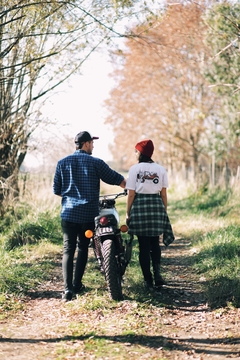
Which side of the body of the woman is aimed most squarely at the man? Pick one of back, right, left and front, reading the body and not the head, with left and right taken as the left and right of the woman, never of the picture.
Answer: left

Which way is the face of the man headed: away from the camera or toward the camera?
away from the camera

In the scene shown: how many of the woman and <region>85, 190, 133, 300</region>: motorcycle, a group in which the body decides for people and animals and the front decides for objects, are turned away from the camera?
2

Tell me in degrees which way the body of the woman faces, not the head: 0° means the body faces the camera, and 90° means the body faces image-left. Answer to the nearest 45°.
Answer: approximately 180°

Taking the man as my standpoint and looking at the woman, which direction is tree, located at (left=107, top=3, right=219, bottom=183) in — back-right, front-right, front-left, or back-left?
front-left

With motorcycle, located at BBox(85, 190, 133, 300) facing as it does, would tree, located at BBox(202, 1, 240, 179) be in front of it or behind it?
in front

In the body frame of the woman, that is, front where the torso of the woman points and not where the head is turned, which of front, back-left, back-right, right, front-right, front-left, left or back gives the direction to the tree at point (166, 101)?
front

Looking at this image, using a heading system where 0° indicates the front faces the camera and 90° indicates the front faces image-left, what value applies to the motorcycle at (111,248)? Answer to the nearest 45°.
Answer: approximately 180°

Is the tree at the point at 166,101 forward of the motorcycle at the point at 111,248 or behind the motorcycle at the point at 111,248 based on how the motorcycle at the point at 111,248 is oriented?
forward
